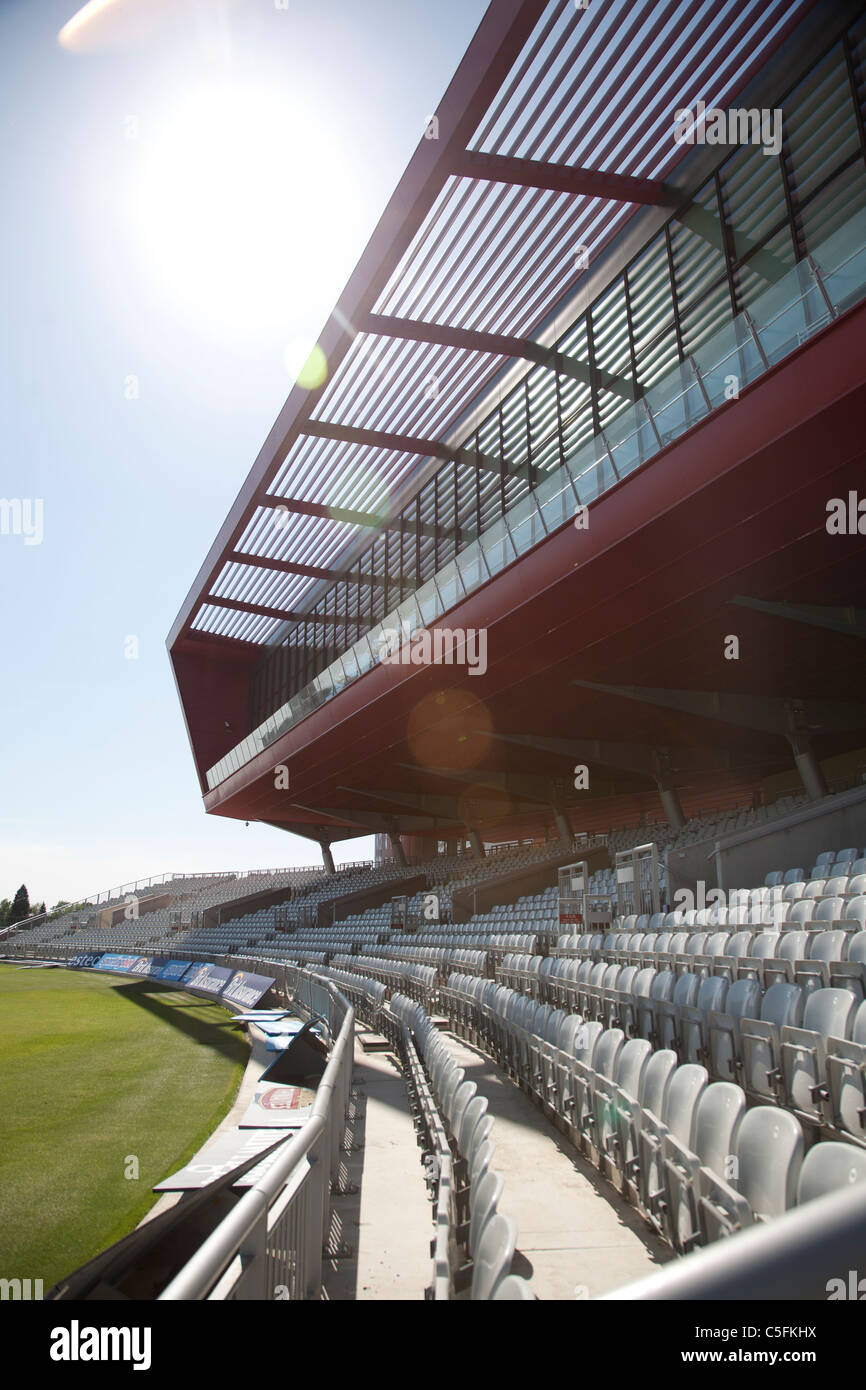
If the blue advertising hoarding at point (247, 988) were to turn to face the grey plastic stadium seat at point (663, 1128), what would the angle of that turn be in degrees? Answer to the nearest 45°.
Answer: approximately 45° to its left

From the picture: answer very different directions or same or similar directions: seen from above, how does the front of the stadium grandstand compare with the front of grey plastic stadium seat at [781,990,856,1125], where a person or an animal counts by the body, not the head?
same or similar directions

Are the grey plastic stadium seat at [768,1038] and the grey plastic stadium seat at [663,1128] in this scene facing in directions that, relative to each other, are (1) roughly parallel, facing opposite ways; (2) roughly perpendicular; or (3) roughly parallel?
roughly parallel

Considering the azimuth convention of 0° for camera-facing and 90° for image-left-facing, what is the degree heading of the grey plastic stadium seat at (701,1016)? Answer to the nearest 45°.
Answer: approximately 45°

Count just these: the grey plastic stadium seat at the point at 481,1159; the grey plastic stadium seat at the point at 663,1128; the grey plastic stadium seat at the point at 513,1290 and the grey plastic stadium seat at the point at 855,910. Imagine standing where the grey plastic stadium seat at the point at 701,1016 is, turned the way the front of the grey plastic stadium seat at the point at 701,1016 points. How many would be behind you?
1

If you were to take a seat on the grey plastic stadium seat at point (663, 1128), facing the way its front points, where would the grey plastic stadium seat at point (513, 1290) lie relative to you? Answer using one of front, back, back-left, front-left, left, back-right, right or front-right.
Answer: front-left

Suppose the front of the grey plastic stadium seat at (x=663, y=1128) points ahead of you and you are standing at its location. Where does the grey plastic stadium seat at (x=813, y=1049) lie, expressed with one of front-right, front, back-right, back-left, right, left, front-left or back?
back

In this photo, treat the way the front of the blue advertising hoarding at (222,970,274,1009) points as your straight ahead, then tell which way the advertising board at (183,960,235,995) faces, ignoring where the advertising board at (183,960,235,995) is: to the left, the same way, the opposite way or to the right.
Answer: the same way

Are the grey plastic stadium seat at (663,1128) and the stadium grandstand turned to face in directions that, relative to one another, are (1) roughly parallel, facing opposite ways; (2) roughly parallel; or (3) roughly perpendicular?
roughly parallel

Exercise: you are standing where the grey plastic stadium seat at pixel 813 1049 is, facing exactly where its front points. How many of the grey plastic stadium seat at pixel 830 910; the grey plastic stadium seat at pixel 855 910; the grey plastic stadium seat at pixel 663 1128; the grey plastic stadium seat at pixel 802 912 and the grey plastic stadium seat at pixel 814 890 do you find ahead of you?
1

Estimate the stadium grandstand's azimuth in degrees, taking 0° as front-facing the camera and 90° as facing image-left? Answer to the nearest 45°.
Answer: approximately 45°

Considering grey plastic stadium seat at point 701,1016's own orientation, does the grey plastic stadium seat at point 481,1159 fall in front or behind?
in front

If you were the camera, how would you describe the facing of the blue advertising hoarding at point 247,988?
facing the viewer and to the left of the viewer

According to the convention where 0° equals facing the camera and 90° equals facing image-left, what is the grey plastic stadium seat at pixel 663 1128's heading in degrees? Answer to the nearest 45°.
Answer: approximately 45°

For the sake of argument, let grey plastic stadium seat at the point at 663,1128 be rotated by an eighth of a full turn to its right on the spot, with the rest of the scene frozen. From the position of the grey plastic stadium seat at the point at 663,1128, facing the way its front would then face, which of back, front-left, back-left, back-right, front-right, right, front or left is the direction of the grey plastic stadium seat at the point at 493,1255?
left

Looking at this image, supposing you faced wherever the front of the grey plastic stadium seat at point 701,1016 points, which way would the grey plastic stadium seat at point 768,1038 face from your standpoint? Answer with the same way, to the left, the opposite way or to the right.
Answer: the same way

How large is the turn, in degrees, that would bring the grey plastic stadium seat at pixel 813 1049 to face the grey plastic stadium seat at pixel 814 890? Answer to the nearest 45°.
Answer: approximately 135° to its right

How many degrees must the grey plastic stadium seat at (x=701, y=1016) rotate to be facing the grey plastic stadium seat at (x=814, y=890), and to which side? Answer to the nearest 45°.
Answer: approximately 135° to its right

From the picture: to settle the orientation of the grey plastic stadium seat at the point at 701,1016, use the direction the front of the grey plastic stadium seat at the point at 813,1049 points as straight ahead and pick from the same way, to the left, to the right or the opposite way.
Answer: the same way
